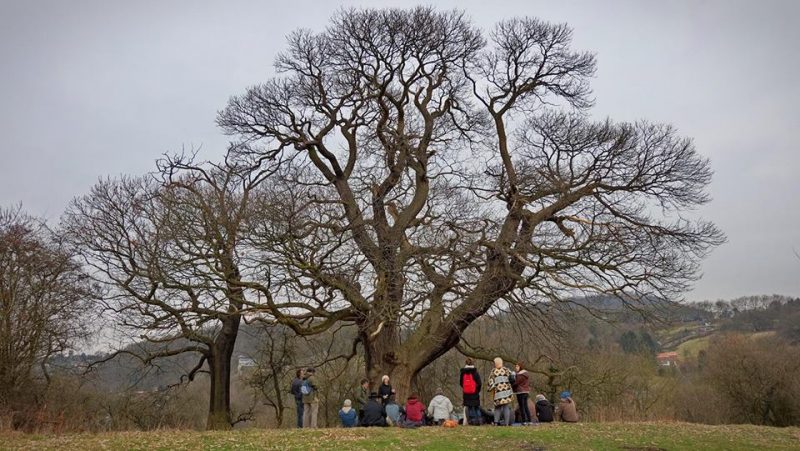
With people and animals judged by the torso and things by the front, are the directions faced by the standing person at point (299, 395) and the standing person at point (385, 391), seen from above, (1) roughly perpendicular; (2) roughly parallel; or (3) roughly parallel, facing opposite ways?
roughly perpendicular

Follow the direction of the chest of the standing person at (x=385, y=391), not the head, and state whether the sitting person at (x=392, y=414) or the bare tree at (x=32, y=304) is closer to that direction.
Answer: the sitting person

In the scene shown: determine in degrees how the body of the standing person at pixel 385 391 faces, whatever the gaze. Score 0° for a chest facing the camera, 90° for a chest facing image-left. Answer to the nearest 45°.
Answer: approximately 0°

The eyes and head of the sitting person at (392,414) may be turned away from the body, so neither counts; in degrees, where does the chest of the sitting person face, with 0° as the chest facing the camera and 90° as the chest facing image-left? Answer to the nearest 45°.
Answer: approximately 180°

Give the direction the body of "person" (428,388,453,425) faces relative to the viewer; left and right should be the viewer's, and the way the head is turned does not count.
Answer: facing away from the viewer

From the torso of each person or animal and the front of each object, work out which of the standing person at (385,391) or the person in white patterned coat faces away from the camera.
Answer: the person in white patterned coat

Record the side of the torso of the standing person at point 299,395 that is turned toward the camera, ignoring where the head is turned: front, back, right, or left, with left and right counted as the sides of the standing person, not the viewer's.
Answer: right

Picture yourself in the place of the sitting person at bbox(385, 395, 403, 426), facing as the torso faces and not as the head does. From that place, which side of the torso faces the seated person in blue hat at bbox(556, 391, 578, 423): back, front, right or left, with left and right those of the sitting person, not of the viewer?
right

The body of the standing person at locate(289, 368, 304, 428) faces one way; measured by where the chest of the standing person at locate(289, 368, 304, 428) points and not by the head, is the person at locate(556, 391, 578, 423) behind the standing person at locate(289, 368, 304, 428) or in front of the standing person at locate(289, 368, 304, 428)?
in front

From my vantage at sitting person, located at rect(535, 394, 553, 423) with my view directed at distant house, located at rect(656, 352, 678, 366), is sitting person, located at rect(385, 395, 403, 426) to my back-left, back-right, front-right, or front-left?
back-left

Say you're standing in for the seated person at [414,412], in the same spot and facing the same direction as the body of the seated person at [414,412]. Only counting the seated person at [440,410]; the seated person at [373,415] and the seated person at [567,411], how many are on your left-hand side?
1

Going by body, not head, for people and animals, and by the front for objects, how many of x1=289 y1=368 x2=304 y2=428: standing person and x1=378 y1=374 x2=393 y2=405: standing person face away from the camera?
0

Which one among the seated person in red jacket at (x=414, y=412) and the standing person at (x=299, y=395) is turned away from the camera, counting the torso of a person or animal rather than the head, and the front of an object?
the seated person in red jacket at (x=414, y=412)
